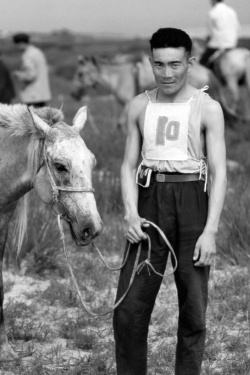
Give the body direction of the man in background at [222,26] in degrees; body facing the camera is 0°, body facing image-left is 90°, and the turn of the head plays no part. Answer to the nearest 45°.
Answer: approximately 135°

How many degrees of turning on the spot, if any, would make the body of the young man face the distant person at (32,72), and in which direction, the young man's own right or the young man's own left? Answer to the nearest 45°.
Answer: approximately 180°

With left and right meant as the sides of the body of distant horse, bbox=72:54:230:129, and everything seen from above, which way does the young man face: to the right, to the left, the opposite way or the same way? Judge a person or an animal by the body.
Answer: to the left

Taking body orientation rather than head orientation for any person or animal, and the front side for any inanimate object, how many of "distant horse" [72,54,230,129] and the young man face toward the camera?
1

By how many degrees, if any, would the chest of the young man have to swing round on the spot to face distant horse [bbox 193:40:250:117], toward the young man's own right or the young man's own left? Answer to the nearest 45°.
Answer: approximately 180°

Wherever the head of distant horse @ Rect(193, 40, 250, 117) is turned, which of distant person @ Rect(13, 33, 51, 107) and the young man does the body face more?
the distant person

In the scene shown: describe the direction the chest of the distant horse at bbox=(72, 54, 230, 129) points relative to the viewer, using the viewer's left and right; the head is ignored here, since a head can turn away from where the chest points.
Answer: facing to the left of the viewer

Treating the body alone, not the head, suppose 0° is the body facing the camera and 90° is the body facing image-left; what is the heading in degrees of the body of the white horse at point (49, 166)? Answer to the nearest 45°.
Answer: approximately 315°
